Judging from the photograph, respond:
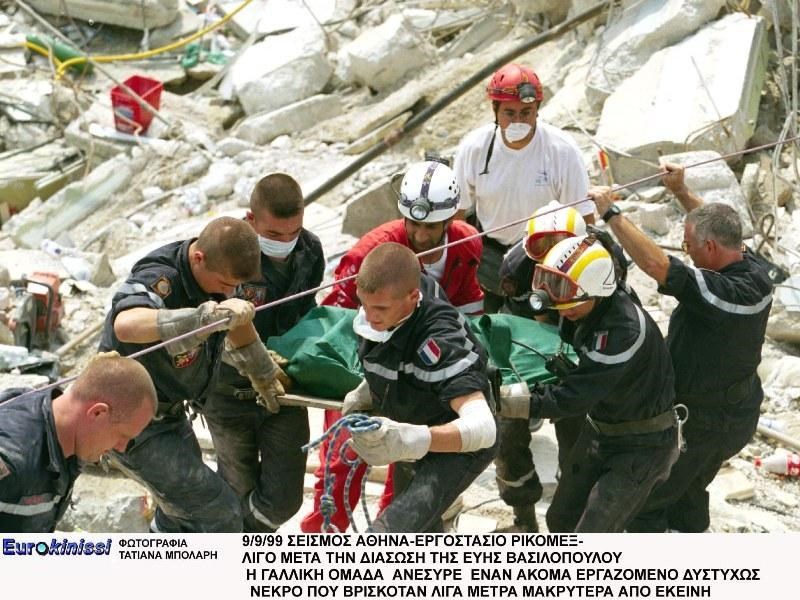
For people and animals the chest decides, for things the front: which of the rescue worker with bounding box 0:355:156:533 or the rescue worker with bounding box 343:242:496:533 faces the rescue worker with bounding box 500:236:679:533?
the rescue worker with bounding box 0:355:156:533

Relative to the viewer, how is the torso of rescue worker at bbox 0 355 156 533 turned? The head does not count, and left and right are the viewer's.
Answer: facing to the right of the viewer

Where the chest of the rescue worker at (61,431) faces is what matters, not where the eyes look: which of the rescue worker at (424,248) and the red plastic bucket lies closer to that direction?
the rescue worker

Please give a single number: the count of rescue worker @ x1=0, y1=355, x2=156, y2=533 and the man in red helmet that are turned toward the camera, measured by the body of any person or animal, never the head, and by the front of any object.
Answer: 1

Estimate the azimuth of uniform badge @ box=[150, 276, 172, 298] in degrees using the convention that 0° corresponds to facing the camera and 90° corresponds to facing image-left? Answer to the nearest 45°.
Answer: approximately 0°

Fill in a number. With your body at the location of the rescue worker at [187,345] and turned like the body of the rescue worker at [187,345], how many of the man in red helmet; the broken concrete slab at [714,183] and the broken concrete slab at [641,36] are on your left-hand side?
3

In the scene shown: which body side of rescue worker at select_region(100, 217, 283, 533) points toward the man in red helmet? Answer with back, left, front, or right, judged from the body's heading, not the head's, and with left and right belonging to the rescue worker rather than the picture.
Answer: left

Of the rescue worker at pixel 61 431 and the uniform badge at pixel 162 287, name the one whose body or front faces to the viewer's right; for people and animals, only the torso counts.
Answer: the rescue worker

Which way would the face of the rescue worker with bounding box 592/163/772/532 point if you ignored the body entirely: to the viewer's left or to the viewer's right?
to the viewer's left

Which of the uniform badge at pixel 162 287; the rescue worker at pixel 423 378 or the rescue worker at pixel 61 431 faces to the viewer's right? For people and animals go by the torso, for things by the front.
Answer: the rescue worker at pixel 61 431

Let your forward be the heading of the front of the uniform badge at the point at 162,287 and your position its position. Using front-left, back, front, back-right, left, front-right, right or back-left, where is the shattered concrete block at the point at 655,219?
back-left

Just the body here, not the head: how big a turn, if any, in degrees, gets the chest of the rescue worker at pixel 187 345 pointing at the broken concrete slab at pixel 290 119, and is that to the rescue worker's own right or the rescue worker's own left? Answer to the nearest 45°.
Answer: approximately 135° to the rescue worker's own left

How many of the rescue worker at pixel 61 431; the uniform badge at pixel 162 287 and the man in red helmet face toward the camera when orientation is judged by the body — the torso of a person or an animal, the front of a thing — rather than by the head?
2
